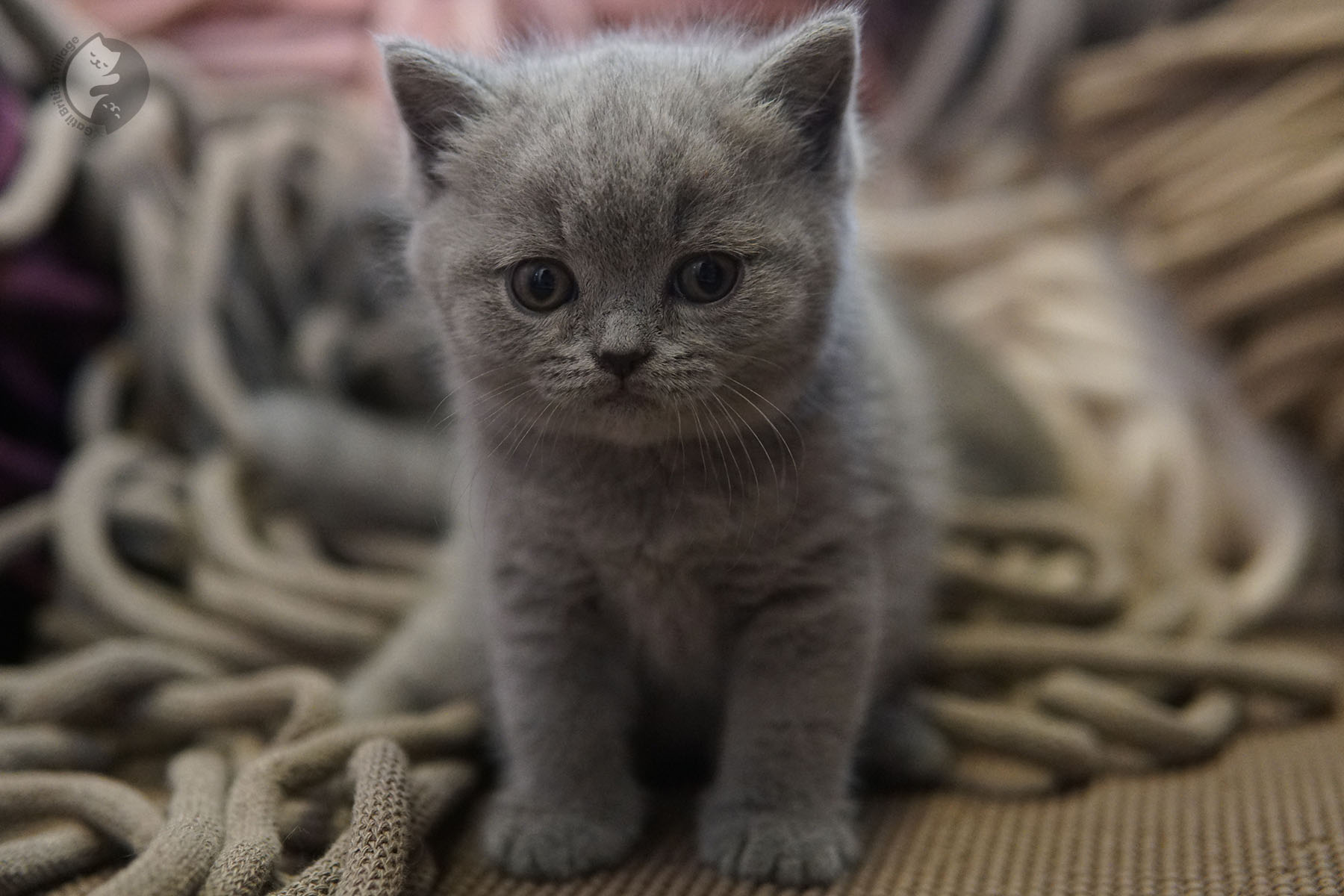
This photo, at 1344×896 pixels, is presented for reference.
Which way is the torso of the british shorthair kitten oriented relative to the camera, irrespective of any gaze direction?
toward the camera
